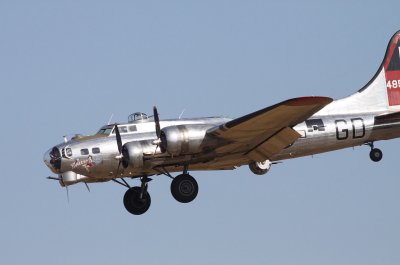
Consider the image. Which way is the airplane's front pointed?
to the viewer's left
